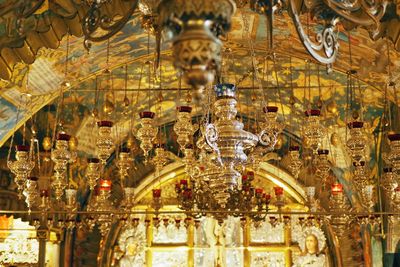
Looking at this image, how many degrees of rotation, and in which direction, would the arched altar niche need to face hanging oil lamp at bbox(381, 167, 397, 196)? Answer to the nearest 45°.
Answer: approximately 90° to its left

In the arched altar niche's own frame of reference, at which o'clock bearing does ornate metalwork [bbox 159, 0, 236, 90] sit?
The ornate metalwork is roughly at 12 o'clock from the arched altar niche.

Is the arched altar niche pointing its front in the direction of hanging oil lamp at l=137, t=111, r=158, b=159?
yes

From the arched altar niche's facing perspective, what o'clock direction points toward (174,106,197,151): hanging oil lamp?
The hanging oil lamp is roughly at 12 o'clock from the arched altar niche.

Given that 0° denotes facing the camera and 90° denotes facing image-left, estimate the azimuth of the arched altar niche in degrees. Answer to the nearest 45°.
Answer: approximately 0°

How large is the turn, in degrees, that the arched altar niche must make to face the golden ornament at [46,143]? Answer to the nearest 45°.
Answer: approximately 45° to its right

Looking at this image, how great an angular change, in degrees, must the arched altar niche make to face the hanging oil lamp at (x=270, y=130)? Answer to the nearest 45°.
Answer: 0° — it already faces it
